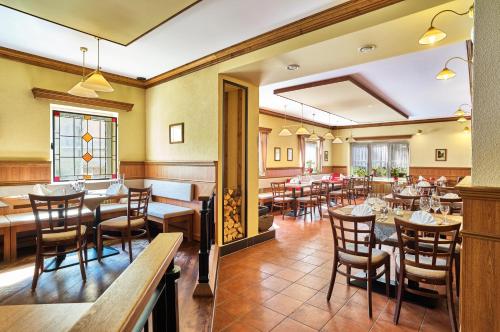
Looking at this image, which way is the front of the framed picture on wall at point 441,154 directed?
toward the camera

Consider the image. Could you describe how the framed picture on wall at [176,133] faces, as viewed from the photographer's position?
facing the viewer and to the left of the viewer

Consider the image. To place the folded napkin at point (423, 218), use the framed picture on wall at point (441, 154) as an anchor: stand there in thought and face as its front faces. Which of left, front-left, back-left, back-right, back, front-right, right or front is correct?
front

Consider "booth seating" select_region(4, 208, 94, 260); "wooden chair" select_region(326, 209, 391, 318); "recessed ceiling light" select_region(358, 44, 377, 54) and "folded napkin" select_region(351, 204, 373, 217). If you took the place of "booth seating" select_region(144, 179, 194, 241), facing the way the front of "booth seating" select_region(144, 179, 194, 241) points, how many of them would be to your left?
3

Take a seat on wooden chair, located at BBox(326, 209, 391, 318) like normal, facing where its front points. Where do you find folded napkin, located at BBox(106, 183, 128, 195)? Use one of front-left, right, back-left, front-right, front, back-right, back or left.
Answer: back-left

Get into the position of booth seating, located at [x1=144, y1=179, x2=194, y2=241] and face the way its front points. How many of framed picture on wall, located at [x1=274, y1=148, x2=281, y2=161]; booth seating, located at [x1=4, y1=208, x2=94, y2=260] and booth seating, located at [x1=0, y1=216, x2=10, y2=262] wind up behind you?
1

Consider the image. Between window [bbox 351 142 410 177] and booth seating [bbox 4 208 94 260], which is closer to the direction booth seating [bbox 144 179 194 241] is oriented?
the booth seating

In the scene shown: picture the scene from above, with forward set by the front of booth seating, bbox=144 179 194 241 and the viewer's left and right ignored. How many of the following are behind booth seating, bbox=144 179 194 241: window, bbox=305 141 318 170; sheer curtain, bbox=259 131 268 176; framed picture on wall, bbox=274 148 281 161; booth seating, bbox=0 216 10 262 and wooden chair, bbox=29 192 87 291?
3

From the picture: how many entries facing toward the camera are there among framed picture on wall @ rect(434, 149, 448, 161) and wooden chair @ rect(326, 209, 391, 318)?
1

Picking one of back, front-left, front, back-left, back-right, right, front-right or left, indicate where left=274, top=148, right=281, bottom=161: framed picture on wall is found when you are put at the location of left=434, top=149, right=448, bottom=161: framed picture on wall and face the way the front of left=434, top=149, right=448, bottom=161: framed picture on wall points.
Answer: front-right

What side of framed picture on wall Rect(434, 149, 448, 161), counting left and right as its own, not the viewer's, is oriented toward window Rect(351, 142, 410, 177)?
right

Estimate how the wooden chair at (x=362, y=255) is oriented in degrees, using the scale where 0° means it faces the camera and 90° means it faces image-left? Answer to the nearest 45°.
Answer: approximately 225°

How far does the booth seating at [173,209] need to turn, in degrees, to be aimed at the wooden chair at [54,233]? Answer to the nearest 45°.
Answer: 0° — it already faces it
